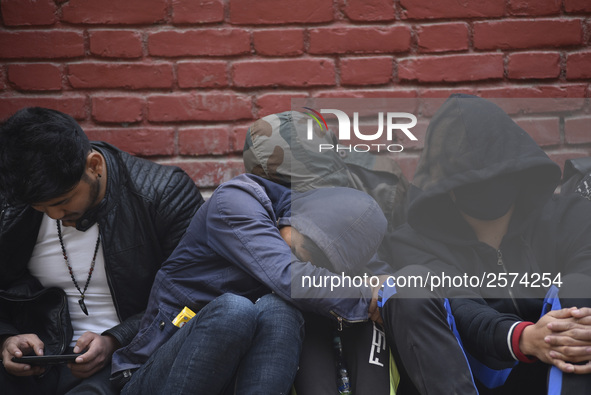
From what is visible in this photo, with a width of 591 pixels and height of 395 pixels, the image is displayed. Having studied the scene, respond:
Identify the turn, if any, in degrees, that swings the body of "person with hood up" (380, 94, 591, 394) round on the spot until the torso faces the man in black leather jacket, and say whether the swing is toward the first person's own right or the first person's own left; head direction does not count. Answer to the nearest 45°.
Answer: approximately 90° to the first person's own right

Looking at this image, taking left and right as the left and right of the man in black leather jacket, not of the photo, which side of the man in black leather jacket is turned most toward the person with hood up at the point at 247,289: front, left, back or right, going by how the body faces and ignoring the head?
left

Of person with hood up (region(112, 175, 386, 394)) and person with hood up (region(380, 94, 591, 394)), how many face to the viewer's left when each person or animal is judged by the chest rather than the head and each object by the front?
0

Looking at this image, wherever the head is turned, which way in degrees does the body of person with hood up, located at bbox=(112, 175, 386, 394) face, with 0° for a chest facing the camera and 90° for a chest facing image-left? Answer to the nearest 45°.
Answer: approximately 315°

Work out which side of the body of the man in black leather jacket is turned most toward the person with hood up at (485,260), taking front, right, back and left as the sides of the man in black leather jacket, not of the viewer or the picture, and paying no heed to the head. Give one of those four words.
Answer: left

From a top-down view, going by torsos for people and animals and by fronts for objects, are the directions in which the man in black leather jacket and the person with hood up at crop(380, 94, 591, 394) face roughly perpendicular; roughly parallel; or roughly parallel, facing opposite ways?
roughly parallel

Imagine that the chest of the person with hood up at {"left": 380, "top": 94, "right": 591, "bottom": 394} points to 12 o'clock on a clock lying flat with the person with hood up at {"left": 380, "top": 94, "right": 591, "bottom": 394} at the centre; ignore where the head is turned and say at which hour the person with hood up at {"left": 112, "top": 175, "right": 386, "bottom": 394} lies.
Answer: the person with hood up at {"left": 112, "top": 175, "right": 386, "bottom": 394} is roughly at 2 o'clock from the person with hood up at {"left": 380, "top": 94, "right": 591, "bottom": 394}.

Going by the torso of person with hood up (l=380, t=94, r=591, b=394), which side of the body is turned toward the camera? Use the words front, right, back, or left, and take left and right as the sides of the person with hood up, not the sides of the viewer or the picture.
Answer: front

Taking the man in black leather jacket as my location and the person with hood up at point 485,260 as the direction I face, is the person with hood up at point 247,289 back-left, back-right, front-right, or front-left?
front-right

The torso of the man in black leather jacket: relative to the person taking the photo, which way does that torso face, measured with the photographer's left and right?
facing the viewer and to the left of the viewer
